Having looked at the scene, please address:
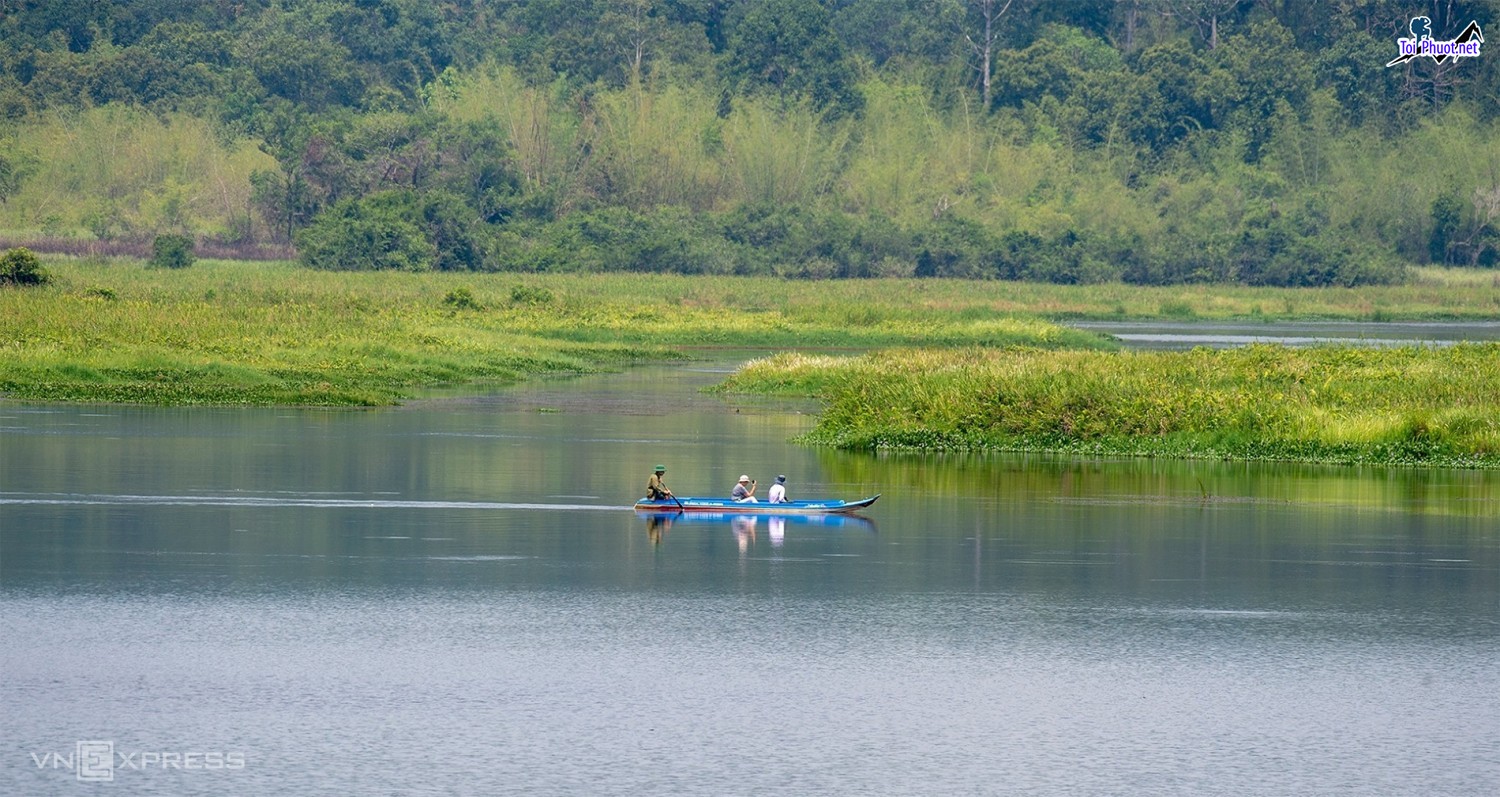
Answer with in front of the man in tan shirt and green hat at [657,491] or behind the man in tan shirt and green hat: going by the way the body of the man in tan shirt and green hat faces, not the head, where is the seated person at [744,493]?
in front

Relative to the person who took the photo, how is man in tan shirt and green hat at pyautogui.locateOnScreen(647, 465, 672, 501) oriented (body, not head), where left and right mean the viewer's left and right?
facing to the right of the viewer

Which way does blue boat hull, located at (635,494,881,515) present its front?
to the viewer's right

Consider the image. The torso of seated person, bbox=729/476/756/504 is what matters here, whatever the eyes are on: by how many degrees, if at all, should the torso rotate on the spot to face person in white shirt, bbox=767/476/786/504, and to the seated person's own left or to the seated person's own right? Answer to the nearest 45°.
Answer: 0° — they already face them

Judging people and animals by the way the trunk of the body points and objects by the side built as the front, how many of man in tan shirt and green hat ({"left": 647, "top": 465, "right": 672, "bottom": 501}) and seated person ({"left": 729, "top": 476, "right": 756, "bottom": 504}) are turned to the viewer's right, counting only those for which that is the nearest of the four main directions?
2

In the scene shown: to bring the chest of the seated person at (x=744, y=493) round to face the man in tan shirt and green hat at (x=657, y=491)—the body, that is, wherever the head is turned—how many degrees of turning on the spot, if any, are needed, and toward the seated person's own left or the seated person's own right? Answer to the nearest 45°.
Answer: approximately 180°

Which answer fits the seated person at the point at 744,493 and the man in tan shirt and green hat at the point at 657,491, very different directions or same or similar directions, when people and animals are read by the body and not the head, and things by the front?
same or similar directions

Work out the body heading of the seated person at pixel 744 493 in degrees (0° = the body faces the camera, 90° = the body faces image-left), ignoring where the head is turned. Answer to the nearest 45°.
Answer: approximately 270°

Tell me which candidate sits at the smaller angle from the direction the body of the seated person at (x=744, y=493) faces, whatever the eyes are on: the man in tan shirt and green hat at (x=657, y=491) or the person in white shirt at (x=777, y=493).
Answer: the person in white shirt
